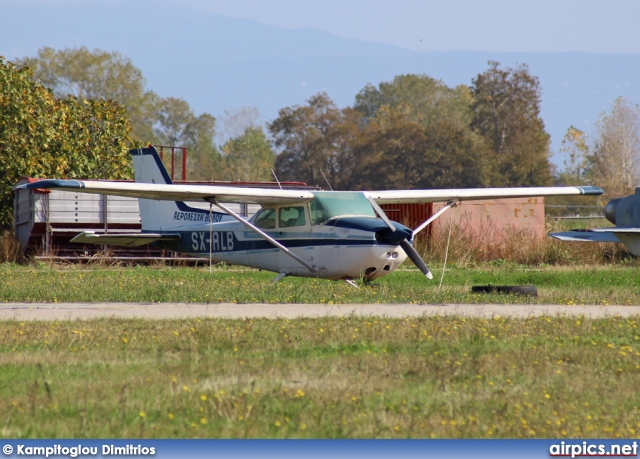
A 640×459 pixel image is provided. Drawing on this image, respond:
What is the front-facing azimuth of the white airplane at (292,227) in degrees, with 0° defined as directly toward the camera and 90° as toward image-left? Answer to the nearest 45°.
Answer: approximately 315°

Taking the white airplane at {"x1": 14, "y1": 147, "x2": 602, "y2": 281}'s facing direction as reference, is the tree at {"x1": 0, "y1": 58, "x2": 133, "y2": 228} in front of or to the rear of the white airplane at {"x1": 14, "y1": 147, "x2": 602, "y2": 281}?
to the rear

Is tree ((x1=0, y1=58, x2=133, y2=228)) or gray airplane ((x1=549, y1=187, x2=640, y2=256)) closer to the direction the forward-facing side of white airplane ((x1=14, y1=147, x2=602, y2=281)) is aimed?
the gray airplane

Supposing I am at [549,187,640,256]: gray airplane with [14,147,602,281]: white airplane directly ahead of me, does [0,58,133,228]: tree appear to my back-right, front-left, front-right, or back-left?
front-right

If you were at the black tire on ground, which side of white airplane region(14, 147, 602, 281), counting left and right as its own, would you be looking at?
front

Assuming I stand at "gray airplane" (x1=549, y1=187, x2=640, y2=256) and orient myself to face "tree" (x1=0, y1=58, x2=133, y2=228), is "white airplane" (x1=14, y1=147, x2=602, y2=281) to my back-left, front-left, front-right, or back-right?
front-left

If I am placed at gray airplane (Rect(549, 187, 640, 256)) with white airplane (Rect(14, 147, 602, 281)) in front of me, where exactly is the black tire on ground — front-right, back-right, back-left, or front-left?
front-left

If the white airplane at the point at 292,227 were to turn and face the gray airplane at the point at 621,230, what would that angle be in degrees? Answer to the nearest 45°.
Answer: approximately 45° to its left
